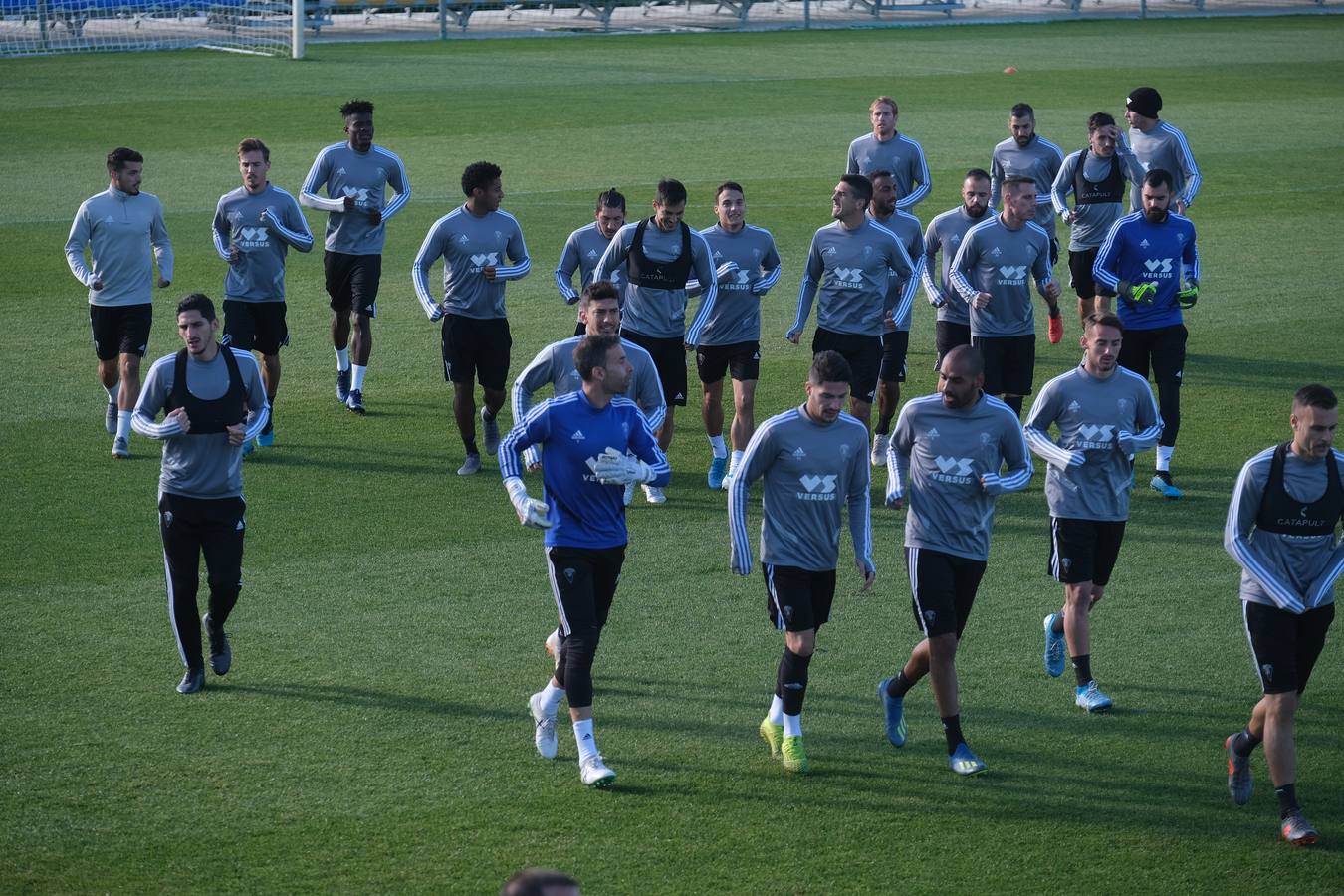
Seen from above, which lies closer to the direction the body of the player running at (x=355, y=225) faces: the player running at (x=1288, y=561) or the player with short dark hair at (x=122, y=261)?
the player running

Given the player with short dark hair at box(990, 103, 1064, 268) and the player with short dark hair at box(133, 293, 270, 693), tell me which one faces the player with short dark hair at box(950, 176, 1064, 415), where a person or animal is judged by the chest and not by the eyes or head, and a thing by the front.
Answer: the player with short dark hair at box(990, 103, 1064, 268)

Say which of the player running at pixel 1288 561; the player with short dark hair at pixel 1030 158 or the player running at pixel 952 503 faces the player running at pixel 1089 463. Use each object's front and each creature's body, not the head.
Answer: the player with short dark hair

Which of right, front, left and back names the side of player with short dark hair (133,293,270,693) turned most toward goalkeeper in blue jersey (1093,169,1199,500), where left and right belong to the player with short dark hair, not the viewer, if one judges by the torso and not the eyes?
left

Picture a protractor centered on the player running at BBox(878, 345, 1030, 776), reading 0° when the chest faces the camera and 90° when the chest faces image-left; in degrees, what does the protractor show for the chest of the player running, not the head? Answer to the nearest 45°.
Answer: approximately 315°

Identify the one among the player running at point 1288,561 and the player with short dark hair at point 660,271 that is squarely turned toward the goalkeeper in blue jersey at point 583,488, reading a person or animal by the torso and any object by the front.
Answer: the player with short dark hair

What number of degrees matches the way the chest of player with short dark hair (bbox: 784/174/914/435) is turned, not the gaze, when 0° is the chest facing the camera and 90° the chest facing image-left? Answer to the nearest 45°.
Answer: approximately 0°

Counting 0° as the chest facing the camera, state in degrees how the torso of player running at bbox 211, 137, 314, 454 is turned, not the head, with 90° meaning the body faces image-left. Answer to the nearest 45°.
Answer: approximately 0°

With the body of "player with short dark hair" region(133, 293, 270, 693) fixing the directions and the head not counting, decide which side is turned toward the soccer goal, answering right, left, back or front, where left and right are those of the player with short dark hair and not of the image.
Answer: back
